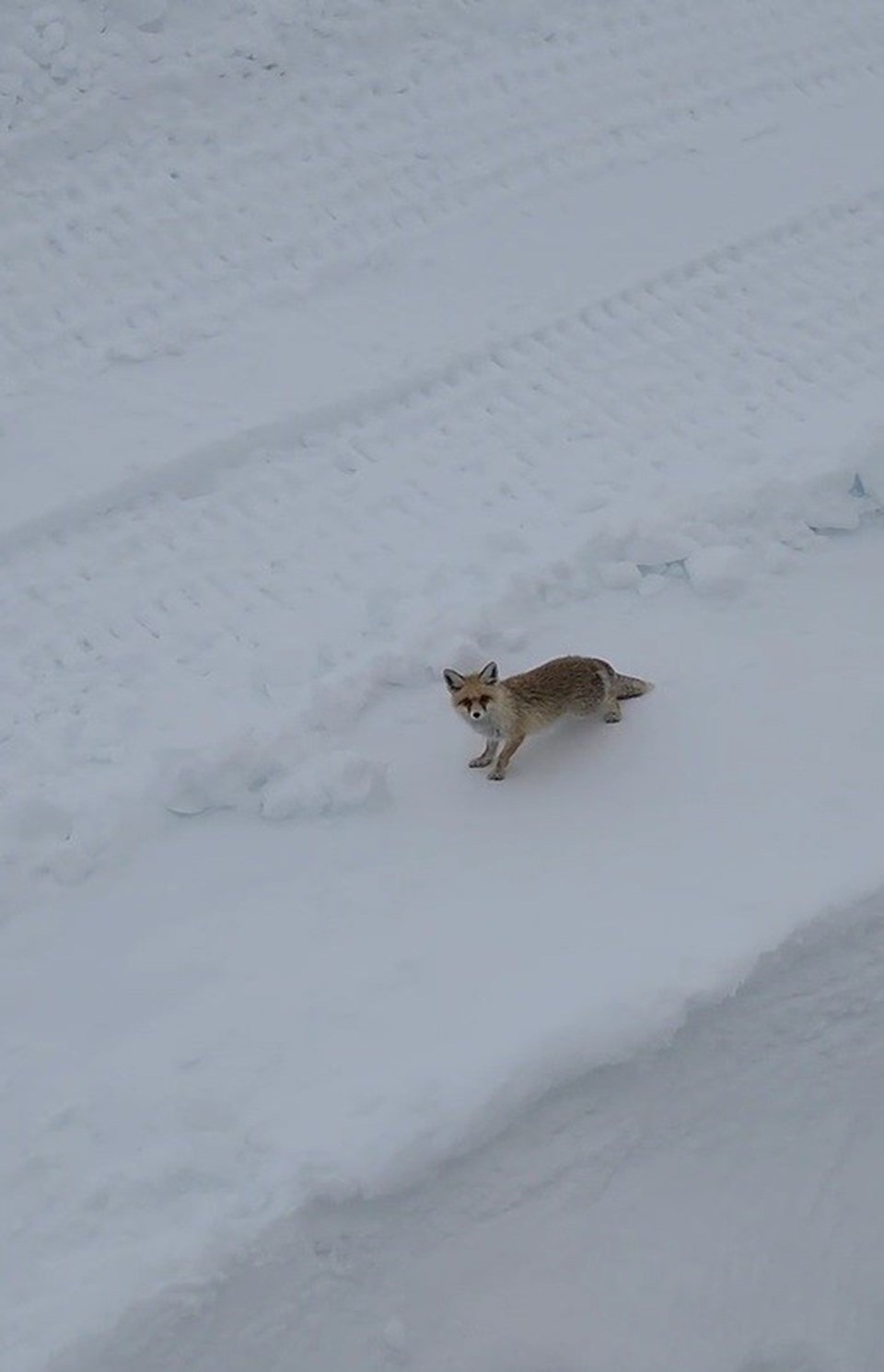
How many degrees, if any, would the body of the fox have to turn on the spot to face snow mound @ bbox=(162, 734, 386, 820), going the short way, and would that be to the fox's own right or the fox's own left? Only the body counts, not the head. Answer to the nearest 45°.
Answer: approximately 45° to the fox's own right

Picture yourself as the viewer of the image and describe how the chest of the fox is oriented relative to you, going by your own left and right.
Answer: facing the viewer and to the left of the viewer
